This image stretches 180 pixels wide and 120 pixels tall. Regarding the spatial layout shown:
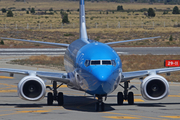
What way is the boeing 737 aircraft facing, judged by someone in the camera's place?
facing the viewer
